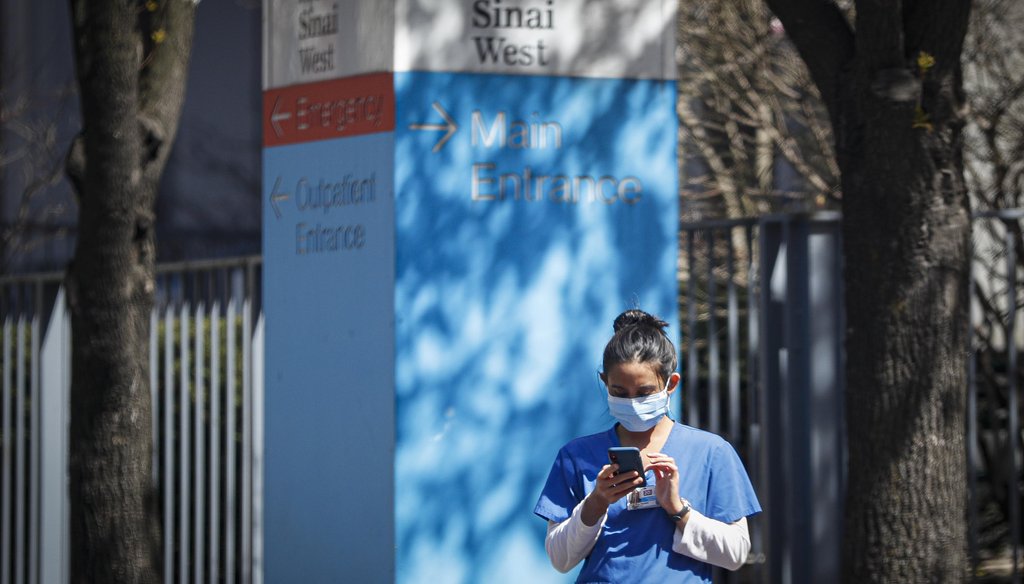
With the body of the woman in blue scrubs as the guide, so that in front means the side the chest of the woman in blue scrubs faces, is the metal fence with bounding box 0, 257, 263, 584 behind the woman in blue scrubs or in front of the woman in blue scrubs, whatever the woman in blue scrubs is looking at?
behind

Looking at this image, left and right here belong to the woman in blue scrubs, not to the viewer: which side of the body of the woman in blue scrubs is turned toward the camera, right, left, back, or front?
front

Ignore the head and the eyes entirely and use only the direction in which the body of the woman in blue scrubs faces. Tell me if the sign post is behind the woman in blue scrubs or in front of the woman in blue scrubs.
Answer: behind
